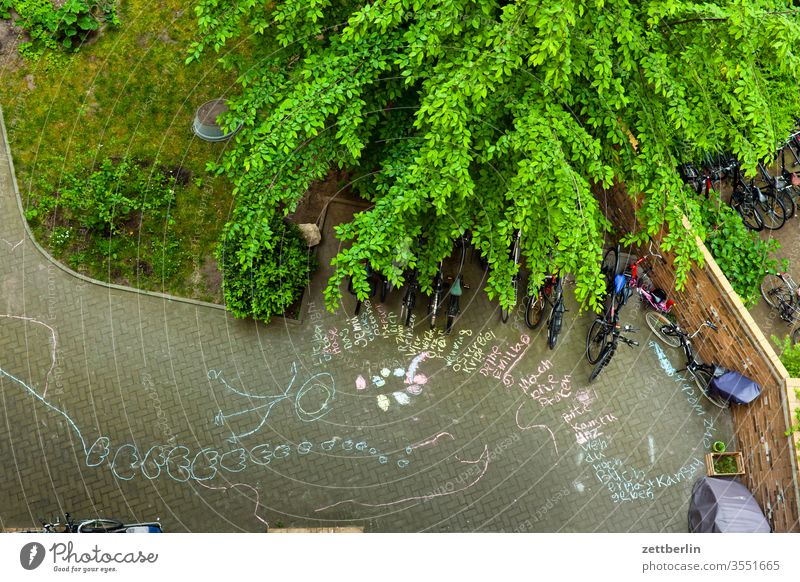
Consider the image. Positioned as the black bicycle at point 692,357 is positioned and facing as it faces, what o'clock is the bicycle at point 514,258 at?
The bicycle is roughly at 10 o'clock from the black bicycle.

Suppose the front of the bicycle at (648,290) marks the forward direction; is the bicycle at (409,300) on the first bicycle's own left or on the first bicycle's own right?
on the first bicycle's own left

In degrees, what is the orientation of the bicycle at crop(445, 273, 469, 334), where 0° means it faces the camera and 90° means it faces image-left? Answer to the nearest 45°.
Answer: approximately 180°

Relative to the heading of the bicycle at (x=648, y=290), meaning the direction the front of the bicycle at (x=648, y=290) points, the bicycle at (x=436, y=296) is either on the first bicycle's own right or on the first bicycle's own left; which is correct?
on the first bicycle's own left

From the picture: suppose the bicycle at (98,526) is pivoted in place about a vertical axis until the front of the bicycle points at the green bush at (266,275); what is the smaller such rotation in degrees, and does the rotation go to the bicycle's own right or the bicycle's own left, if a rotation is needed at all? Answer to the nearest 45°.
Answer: approximately 135° to the bicycle's own right

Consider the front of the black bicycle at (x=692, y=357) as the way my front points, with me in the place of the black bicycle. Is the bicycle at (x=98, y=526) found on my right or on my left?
on my left

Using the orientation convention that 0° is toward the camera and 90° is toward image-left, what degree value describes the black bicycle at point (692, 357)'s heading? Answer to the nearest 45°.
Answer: approximately 135°

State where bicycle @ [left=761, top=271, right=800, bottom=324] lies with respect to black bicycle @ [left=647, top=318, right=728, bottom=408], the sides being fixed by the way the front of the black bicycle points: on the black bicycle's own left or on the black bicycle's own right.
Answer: on the black bicycle's own right

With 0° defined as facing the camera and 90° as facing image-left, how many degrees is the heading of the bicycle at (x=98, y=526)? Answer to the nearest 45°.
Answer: approximately 90°
